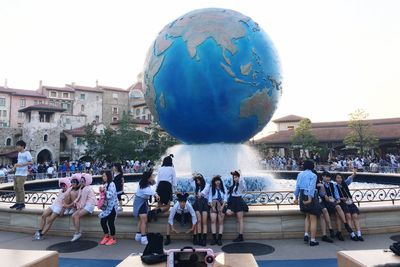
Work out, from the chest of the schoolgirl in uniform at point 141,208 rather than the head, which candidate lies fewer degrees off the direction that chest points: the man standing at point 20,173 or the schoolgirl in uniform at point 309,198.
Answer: the schoolgirl in uniform

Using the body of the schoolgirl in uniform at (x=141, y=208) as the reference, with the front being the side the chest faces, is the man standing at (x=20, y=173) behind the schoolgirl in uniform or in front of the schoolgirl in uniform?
behind

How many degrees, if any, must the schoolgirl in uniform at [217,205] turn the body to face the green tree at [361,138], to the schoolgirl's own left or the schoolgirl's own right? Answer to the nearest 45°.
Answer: approximately 135° to the schoolgirl's own left

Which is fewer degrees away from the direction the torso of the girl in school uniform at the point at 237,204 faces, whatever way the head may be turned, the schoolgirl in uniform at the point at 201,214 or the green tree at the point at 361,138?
the schoolgirl in uniform

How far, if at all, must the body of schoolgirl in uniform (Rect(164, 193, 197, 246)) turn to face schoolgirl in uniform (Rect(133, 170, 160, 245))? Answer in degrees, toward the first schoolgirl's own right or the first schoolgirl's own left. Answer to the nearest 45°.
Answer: approximately 90° to the first schoolgirl's own right

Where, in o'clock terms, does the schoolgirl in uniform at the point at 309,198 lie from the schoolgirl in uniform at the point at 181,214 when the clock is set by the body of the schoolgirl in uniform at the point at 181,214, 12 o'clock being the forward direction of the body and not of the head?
the schoolgirl in uniform at the point at 309,198 is roughly at 9 o'clock from the schoolgirl in uniform at the point at 181,214.
